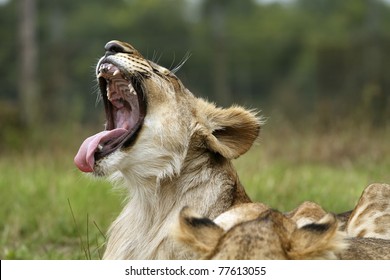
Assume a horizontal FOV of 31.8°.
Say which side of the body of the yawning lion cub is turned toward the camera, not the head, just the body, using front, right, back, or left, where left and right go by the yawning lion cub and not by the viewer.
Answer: left

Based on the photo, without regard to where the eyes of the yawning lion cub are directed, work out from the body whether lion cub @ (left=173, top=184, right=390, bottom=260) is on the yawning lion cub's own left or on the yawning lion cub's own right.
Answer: on the yawning lion cub's own left
